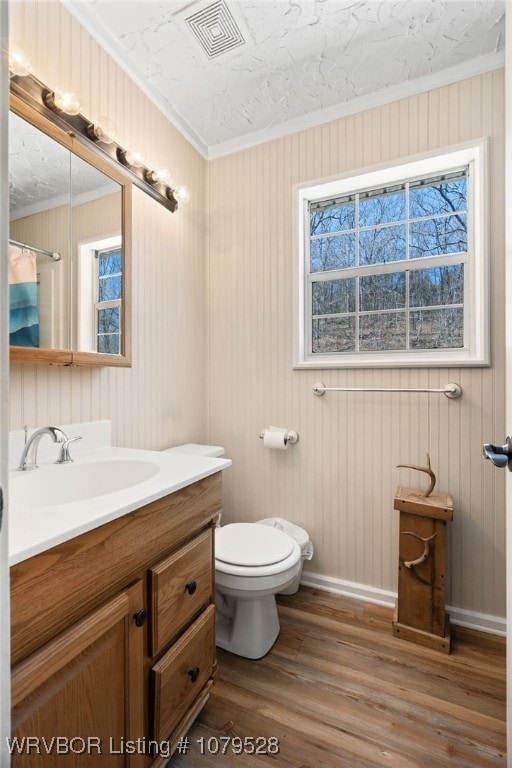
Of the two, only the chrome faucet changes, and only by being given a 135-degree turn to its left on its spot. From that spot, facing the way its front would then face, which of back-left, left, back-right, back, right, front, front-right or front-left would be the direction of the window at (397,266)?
right

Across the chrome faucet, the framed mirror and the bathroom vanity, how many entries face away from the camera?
0

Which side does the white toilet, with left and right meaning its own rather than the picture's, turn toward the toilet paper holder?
left

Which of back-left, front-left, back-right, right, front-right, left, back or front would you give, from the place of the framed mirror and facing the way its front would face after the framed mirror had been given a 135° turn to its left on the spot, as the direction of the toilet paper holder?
right

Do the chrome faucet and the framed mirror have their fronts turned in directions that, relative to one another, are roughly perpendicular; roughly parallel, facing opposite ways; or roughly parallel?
roughly parallel

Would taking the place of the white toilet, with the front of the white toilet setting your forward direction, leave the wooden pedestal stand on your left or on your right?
on your left

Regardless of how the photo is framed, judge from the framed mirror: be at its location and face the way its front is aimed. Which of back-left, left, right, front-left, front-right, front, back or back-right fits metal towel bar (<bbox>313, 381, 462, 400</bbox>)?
front-left

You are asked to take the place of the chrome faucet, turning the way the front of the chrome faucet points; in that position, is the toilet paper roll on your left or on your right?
on your left

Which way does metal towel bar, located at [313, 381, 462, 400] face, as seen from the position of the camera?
facing the viewer

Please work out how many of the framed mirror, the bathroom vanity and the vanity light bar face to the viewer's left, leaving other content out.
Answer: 0

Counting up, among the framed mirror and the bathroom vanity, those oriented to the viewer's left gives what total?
0

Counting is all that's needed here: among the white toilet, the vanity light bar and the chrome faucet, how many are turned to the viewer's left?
0

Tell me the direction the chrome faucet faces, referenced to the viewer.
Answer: facing the viewer and to the right of the viewer
